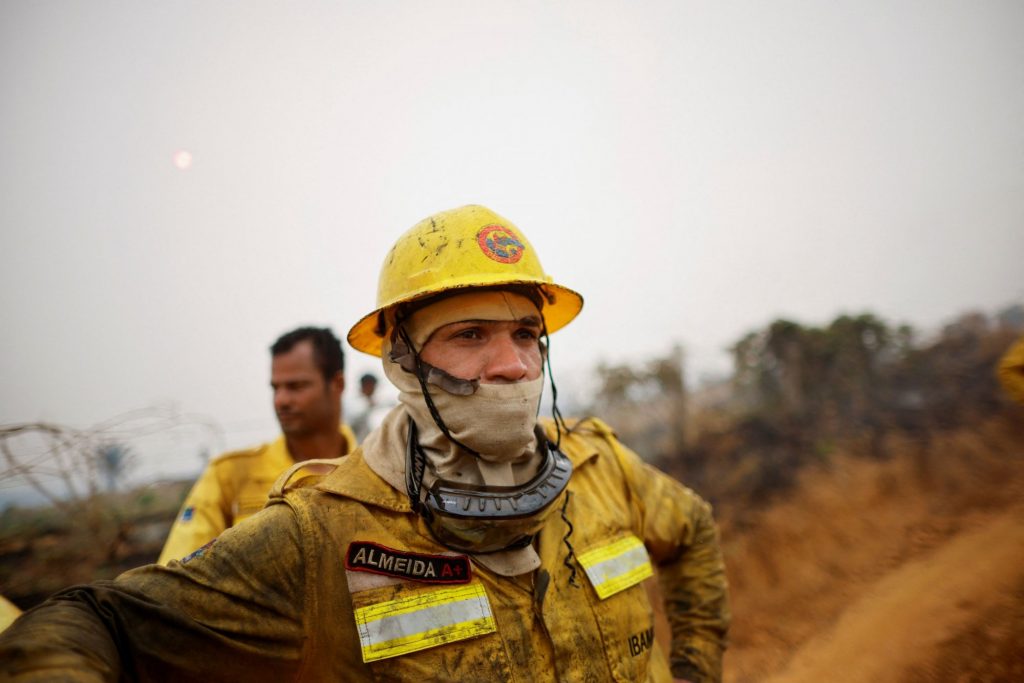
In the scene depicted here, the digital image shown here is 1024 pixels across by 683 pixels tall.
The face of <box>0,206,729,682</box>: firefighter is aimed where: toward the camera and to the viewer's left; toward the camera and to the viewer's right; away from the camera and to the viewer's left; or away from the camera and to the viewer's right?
toward the camera and to the viewer's right

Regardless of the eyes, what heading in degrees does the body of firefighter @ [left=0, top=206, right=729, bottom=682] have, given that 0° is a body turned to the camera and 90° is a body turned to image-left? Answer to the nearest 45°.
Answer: approximately 315°
